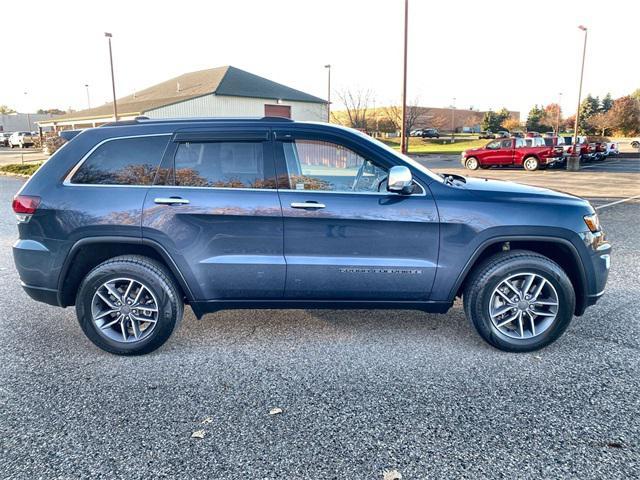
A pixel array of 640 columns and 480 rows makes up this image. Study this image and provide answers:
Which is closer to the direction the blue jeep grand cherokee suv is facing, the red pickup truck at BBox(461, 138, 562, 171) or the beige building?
the red pickup truck

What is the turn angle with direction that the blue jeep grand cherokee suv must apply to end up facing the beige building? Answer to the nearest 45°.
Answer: approximately 90° to its left

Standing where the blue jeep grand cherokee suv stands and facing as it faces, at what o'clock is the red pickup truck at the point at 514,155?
The red pickup truck is roughly at 10 o'clock from the blue jeep grand cherokee suv.

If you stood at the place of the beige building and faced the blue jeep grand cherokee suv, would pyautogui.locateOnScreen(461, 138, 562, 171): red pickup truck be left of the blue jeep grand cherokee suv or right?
left

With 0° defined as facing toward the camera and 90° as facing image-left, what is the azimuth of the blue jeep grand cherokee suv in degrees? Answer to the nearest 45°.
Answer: approximately 270°

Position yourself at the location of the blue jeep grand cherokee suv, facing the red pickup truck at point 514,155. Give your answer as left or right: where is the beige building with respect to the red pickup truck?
left
